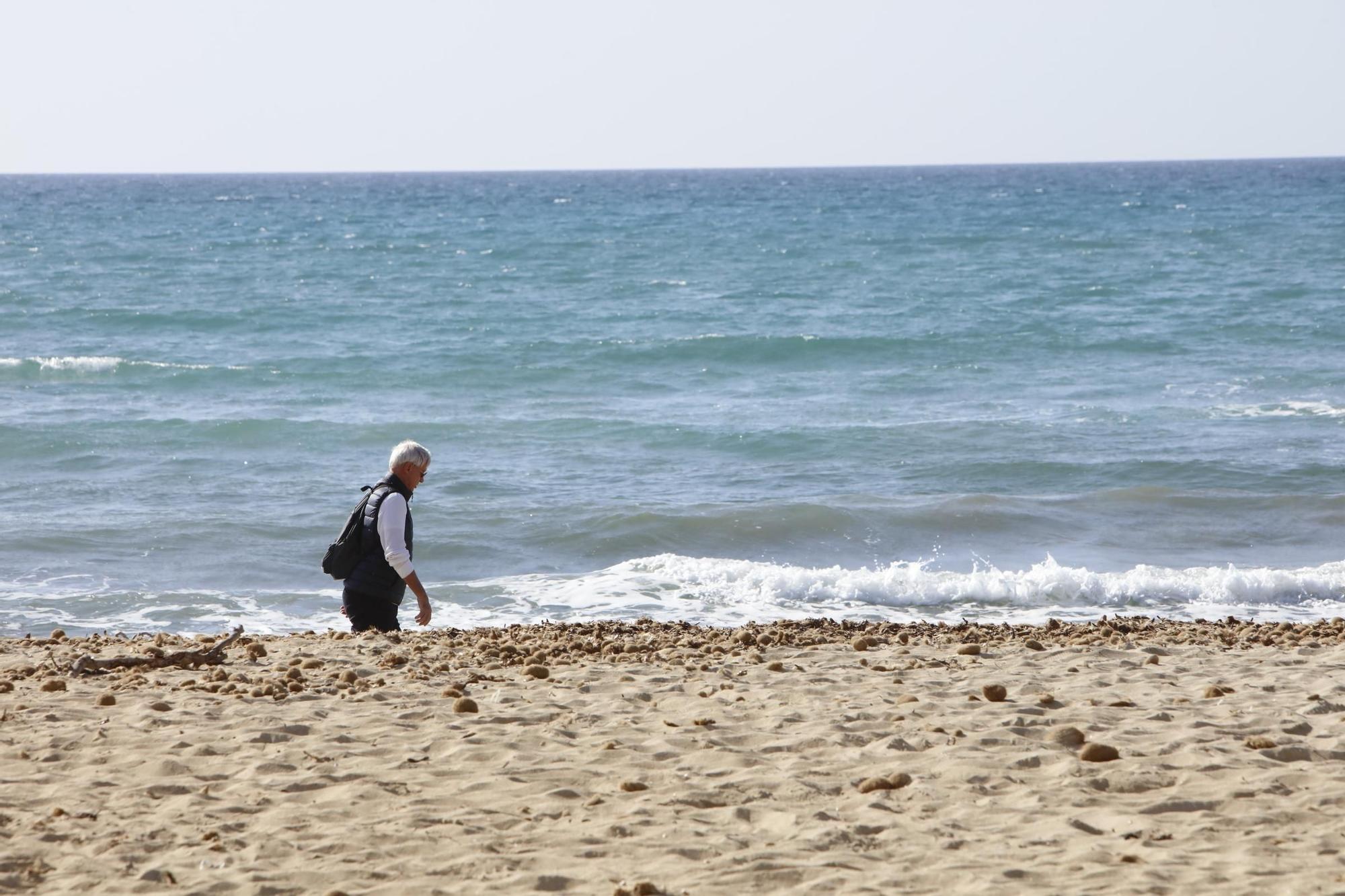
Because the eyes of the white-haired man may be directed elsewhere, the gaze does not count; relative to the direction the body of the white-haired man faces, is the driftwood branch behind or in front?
behind

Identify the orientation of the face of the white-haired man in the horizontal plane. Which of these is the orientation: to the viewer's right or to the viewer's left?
to the viewer's right

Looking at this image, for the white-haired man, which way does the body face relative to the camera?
to the viewer's right
